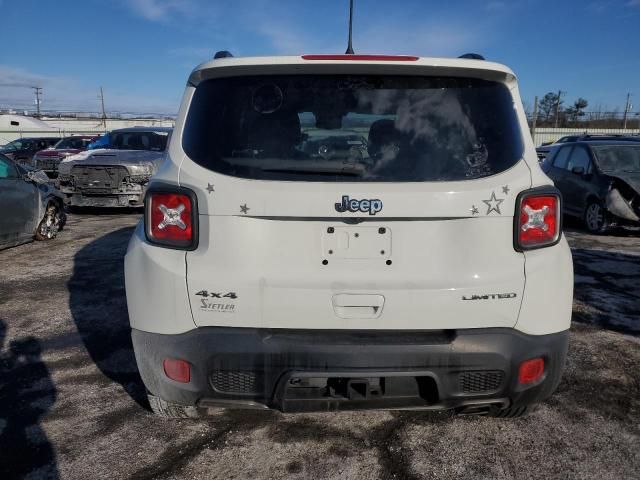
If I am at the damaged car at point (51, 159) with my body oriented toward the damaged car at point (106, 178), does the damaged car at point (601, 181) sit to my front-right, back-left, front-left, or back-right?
front-left

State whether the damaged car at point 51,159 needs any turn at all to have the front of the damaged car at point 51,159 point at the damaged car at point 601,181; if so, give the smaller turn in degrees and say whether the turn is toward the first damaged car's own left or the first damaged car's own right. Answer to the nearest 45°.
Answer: approximately 90° to the first damaged car's own left

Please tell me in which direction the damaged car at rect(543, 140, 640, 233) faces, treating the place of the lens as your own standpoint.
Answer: facing the viewer and to the right of the viewer

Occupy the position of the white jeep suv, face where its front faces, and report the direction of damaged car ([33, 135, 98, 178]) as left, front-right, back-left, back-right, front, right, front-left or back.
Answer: front-left

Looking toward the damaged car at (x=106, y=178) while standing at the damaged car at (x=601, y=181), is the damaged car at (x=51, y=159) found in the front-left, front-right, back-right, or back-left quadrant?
front-right

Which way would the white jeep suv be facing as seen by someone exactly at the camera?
facing away from the viewer

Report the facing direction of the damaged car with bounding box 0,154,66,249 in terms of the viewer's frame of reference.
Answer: facing away from the viewer and to the right of the viewer

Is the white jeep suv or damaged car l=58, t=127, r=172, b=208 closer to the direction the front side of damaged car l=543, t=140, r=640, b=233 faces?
the white jeep suv

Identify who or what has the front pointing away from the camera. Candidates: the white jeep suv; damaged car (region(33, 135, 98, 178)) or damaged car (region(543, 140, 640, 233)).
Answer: the white jeep suv

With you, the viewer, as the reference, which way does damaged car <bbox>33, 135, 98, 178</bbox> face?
facing the viewer and to the left of the viewer

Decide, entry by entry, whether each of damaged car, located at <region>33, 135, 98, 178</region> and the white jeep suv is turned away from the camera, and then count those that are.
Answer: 1

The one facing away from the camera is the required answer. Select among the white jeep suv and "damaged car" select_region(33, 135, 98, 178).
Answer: the white jeep suv

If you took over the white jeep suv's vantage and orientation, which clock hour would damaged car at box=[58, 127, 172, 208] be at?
The damaged car is roughly at 11 o'clock from the white jeep suv.

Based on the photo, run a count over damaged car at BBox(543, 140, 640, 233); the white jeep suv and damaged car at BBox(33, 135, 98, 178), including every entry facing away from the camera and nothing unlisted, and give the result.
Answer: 1

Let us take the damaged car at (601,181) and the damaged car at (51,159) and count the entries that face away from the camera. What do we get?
0

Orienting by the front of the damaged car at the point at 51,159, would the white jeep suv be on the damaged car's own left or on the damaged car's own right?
on the damaged car's own left

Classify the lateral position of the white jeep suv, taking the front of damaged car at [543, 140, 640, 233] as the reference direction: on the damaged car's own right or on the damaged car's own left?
on the damaged car's own right
